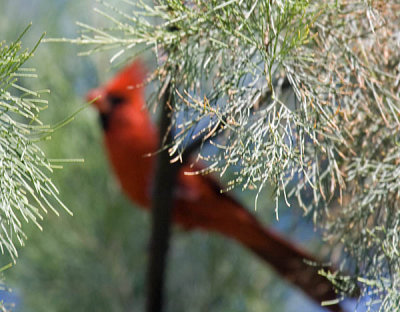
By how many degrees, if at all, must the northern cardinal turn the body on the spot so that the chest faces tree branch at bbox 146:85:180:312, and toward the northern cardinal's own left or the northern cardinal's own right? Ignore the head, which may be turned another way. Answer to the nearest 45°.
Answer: approximately 90° to the northern cardinal's own left

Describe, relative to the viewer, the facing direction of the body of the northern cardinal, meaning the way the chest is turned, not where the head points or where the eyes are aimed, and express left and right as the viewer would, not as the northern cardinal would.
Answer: facing to the left of the viewer
